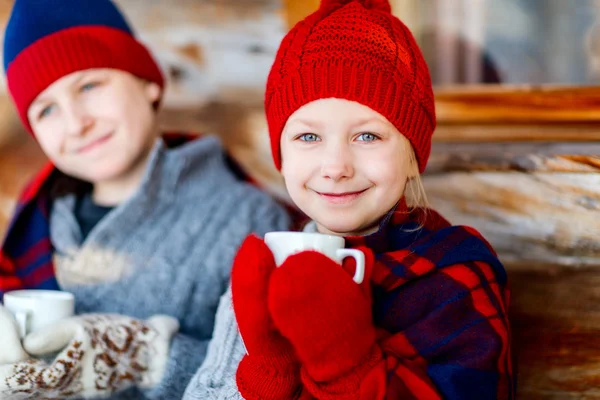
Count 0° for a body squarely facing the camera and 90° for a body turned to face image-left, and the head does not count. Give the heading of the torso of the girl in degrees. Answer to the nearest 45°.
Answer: approximately 45°

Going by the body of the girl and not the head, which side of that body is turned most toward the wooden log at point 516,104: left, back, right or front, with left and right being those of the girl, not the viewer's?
back
